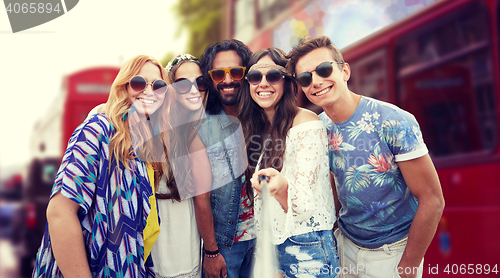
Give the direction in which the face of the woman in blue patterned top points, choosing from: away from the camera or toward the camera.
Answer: toward the camera

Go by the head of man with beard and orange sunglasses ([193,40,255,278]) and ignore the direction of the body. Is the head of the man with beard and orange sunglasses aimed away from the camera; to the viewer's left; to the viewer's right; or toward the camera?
toward the camera

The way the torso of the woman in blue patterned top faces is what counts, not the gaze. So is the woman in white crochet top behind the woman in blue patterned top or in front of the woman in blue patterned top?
in front

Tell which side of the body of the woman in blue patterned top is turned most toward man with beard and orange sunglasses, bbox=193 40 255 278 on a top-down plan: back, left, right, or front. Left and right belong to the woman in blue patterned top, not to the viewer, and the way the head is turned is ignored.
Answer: left

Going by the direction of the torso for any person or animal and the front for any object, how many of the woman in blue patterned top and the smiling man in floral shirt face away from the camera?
0

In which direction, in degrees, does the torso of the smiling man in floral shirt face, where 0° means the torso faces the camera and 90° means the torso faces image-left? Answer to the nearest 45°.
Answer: approximately 45°

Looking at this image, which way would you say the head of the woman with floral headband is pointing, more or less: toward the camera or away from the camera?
toward the camera

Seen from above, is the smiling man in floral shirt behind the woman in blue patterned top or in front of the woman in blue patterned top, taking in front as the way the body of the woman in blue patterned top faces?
in front

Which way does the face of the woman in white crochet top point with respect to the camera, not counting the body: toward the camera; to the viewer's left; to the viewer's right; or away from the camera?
toward the camera
